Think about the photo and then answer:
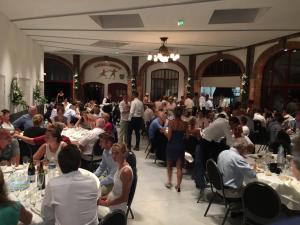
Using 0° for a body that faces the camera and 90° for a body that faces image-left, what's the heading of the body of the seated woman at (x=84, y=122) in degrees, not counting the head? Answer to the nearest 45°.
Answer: approximately 45°

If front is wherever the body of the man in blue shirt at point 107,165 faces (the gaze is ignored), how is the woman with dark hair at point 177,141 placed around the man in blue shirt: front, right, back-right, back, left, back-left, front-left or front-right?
back

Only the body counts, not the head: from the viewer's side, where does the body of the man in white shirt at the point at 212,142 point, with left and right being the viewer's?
facing to the right of the viewer

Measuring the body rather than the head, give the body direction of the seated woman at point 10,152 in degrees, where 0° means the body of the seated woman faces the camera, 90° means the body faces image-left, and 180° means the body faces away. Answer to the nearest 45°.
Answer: approximately 270°

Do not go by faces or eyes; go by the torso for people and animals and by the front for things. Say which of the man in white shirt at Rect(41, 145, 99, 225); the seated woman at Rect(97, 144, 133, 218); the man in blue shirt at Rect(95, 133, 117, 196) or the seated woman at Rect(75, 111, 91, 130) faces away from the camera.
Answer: the man in white shirt

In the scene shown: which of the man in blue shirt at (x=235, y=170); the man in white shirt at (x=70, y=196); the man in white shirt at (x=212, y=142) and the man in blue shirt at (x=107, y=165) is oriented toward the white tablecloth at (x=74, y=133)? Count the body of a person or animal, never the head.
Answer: the man in white shirt at (x=70, y=196)

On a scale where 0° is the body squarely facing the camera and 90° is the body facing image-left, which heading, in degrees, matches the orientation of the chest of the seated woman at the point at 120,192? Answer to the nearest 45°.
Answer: approximately 90°

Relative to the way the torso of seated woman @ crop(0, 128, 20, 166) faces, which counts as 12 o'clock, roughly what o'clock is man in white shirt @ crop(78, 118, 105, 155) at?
The man in white shirt is roughly at 11 o'clock from the seated woman.

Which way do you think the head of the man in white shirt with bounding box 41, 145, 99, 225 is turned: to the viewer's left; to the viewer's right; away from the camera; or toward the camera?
away from the camera

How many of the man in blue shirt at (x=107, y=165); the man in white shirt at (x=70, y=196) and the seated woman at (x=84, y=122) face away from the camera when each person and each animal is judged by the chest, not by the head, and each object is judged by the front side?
1

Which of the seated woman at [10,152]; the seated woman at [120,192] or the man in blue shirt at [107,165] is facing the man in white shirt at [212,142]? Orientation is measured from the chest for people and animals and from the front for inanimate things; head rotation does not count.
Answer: the seated woman at [10,152]
